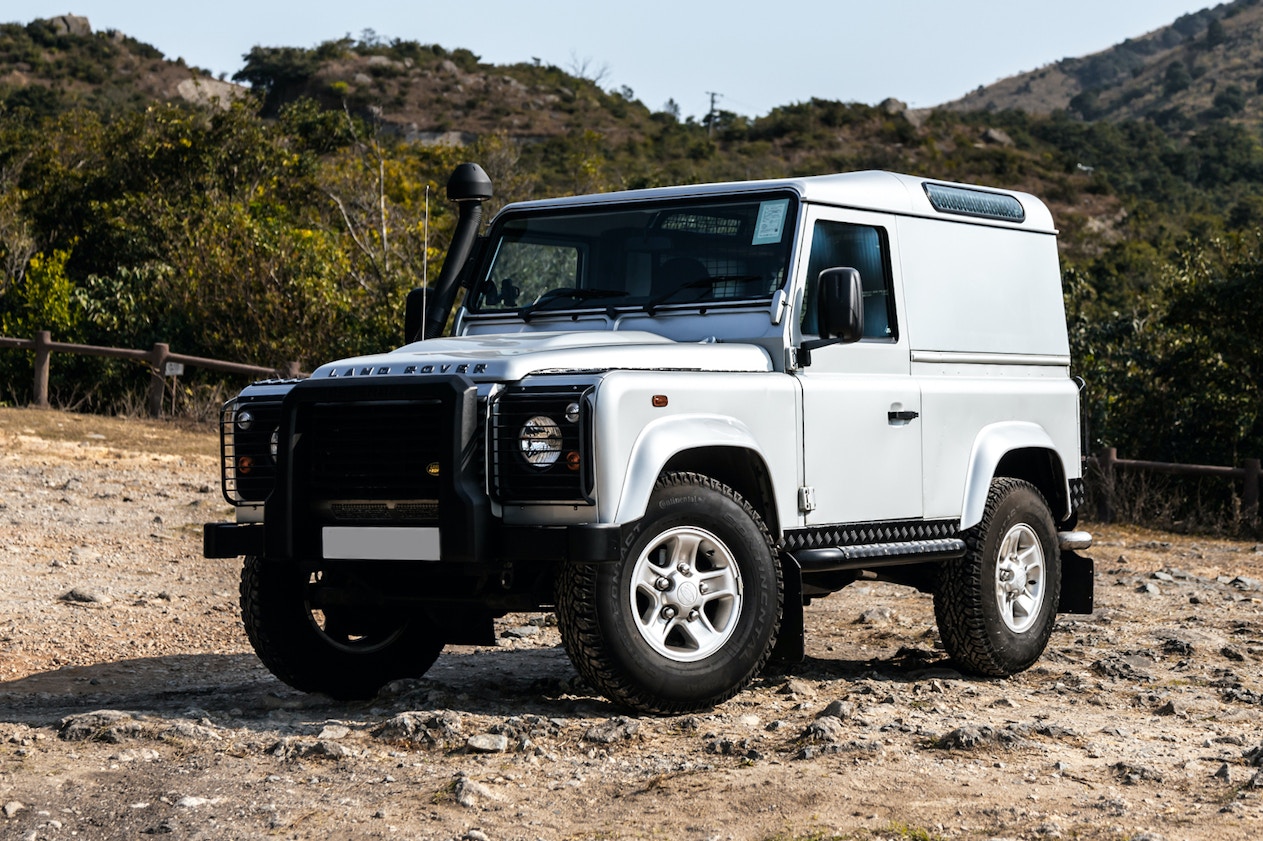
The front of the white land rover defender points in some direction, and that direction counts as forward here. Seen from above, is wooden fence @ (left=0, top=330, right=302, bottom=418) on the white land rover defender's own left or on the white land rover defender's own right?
on the white land rover defender's own right

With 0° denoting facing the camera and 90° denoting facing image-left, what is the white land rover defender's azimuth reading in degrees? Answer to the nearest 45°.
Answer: approximately 45°

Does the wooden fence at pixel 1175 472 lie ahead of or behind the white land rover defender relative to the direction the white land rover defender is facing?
behind
